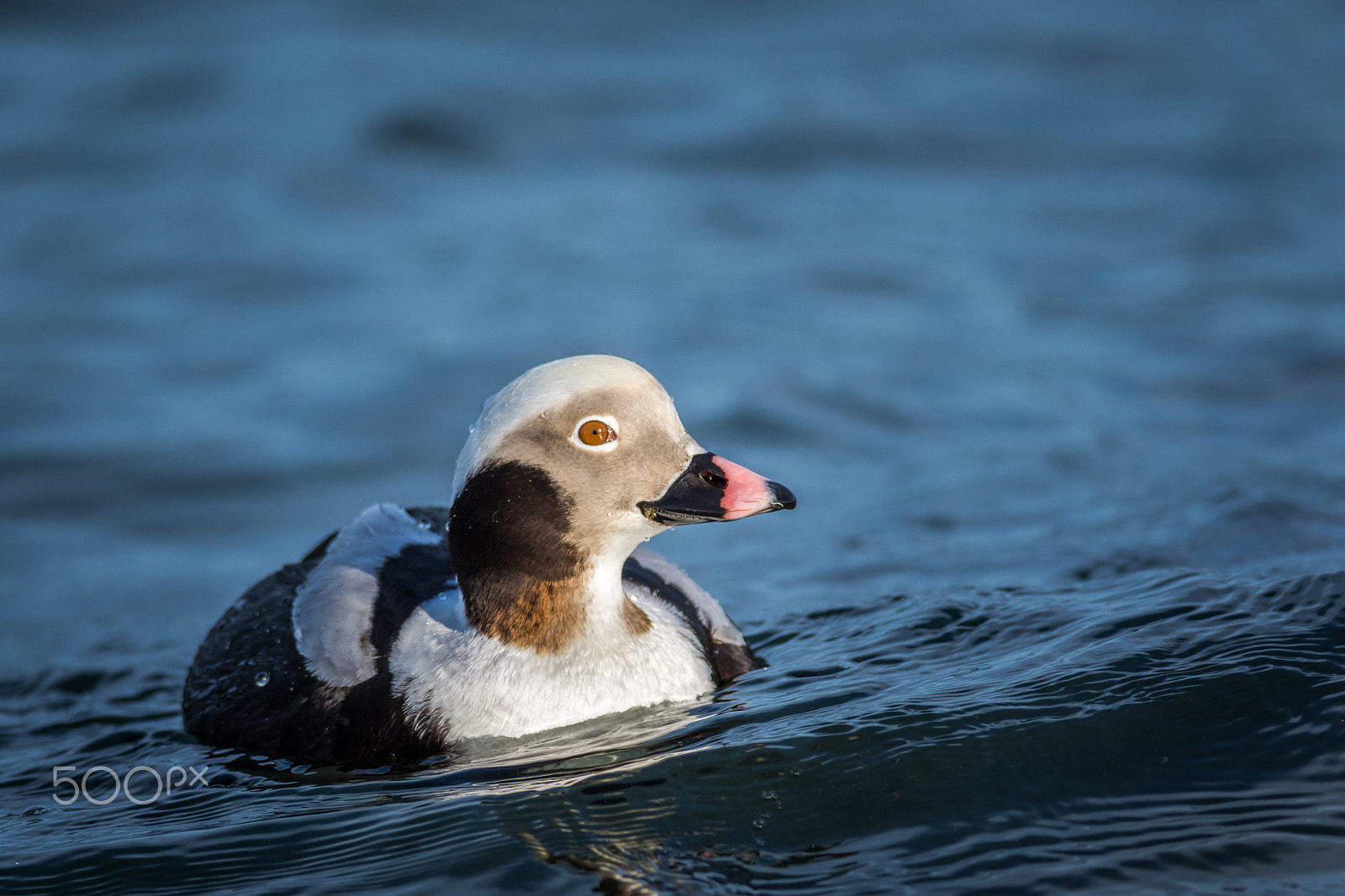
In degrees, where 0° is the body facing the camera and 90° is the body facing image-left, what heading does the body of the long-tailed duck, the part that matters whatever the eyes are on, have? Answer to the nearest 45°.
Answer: approximately 315°
